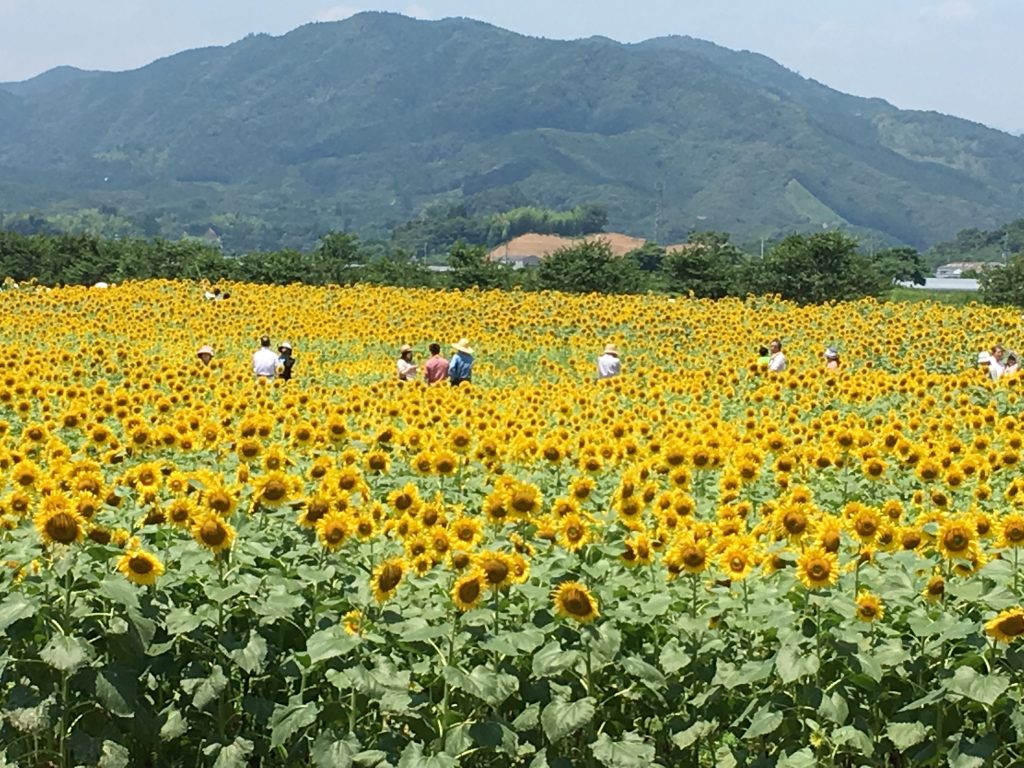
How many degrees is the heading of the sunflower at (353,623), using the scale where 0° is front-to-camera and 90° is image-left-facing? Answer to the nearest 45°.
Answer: approximately 0°

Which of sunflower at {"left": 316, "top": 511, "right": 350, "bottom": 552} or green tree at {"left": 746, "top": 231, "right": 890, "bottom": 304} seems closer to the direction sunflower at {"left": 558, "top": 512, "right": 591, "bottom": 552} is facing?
the sunflower

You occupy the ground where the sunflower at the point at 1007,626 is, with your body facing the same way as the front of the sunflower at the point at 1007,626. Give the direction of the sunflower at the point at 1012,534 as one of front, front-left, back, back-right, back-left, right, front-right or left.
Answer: back

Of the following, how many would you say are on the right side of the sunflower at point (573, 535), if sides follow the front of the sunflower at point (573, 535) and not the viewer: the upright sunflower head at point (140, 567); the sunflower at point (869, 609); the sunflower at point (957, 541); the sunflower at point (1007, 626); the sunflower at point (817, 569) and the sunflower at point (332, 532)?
2

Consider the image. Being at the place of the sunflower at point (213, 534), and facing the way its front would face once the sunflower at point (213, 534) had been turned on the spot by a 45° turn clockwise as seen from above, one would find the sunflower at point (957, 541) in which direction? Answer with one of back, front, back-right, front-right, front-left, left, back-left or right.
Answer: back-left

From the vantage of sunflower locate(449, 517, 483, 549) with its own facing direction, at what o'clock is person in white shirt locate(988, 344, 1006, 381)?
The person in white shirt is roughly at 7 o'clock from the sunflower.

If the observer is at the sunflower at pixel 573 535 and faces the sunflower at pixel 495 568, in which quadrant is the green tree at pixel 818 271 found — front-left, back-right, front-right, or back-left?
back-right
